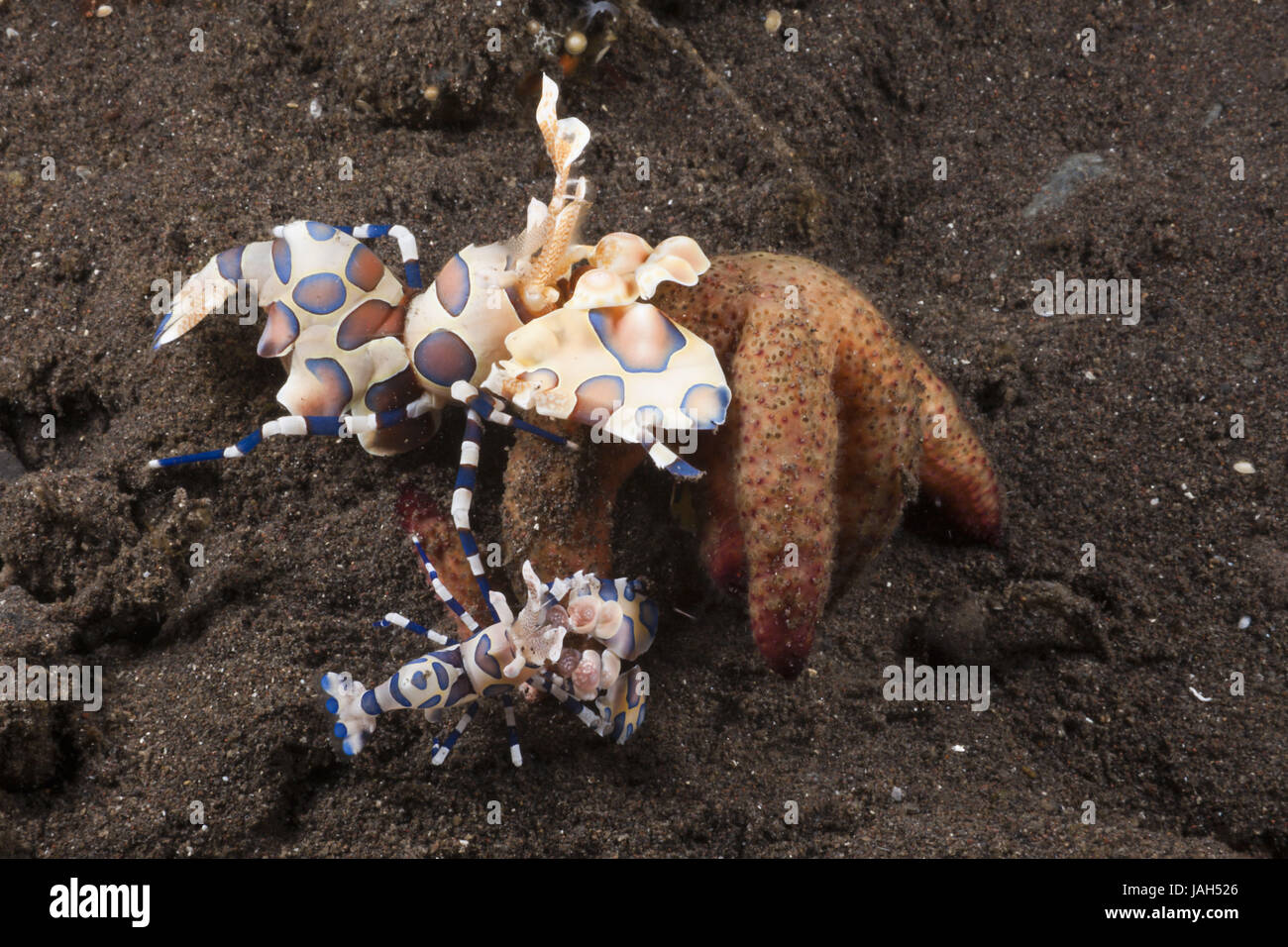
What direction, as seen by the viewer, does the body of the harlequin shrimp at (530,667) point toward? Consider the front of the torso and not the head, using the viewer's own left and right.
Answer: facing to the right of the viewer

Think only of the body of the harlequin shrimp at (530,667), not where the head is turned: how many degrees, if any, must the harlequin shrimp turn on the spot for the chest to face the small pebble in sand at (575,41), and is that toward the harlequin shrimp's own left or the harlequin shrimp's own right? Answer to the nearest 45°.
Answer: approximately 90° to the harlequin shrimp's own left

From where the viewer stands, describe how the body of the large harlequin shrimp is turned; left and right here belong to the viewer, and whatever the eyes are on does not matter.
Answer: facing to the right of the viewer

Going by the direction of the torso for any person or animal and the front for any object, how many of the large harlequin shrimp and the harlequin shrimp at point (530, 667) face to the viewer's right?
2
